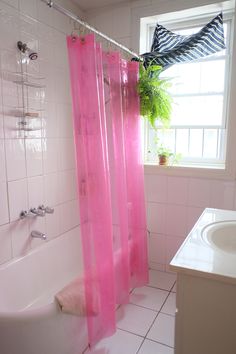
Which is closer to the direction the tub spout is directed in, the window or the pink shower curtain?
the pink shower curtain

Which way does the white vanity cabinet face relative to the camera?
to the viewer's left

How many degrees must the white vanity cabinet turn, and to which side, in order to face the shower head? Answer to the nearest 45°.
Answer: approximately 45° to its right

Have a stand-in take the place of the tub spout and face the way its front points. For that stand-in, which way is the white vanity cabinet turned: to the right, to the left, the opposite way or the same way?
the opposite way

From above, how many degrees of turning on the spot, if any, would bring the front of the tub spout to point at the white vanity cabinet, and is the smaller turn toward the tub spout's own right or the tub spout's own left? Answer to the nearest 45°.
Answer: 0° — it already faces it

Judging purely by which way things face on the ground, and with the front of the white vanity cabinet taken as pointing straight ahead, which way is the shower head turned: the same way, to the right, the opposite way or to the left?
the opposite way

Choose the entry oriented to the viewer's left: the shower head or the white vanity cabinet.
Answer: the white vanity cabinet

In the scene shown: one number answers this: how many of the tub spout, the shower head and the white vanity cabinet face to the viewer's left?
1

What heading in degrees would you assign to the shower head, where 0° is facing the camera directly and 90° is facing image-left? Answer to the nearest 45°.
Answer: approximately 315°
